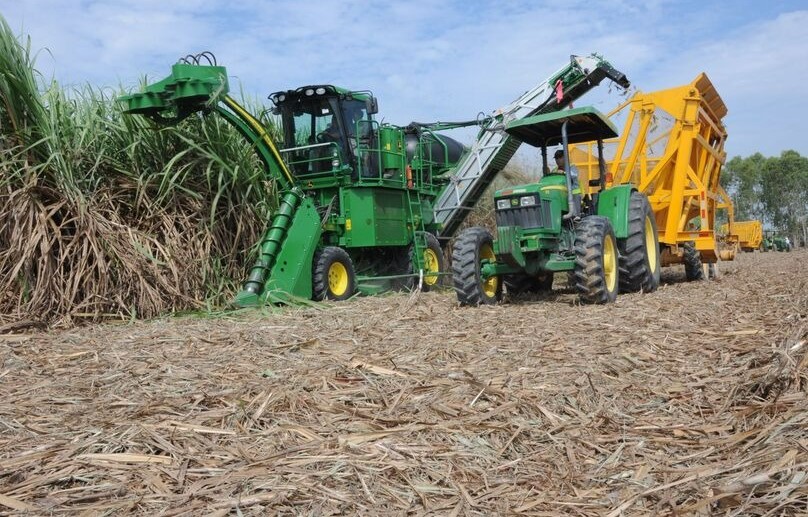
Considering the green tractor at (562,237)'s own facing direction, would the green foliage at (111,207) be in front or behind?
in front

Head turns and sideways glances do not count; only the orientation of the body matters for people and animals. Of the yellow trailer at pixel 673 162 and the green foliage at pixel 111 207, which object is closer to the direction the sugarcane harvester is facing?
the green foliage

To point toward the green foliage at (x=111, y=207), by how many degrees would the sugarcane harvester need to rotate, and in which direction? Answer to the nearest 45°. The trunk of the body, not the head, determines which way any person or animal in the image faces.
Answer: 0° — it already faces it

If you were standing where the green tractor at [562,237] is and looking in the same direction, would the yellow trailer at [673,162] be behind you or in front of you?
behind

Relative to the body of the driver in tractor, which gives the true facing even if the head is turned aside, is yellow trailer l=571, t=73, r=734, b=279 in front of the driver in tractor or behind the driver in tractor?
behind

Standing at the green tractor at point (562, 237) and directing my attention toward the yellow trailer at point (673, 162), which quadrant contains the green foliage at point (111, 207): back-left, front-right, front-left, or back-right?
back-left

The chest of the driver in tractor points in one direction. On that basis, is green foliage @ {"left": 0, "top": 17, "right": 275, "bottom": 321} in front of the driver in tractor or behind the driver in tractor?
in front

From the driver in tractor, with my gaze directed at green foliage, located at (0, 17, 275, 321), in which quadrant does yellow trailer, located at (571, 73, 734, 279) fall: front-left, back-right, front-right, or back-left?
back-right

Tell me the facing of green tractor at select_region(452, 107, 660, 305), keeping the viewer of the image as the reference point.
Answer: facing the viewer and to the left of the viewer

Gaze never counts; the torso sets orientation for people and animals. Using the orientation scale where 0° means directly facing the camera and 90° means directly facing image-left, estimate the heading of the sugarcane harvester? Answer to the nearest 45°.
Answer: approximately 45°
